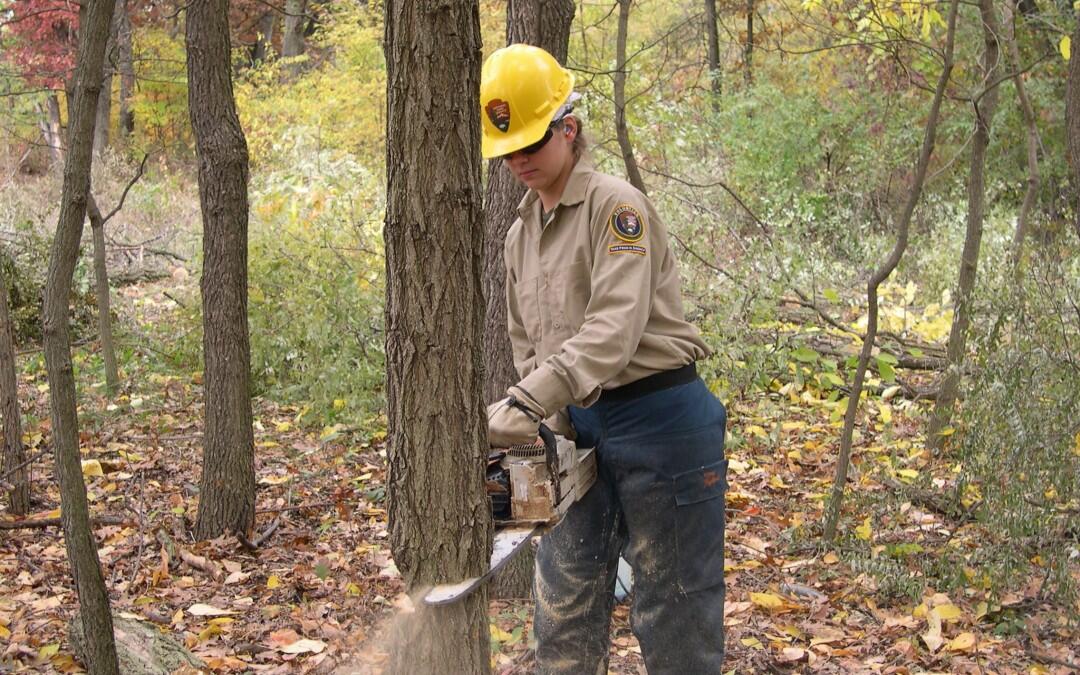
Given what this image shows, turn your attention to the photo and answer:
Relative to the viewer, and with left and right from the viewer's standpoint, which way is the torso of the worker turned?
facing the viewer and to the left of the viewer

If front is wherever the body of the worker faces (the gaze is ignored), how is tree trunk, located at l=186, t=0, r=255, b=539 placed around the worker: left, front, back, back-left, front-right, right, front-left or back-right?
right

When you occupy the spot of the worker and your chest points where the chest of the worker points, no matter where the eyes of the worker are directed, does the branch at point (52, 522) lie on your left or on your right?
on your right

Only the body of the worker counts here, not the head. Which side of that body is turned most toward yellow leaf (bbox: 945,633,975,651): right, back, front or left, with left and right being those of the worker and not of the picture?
back

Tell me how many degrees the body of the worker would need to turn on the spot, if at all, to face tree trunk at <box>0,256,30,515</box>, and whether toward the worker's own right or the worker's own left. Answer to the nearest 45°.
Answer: approximately 90° to the worker's own right

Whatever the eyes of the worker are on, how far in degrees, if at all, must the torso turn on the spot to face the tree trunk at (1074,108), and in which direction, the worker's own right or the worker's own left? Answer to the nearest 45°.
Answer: approximately 180°

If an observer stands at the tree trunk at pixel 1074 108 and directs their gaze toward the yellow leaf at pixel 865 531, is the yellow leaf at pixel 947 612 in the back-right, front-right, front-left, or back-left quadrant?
front-left

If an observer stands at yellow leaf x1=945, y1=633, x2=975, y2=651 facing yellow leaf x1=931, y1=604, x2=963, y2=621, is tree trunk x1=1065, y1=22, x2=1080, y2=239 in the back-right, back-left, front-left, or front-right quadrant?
front-right

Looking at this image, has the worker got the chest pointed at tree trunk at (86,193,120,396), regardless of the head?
no

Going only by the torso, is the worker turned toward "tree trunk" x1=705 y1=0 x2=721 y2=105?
no

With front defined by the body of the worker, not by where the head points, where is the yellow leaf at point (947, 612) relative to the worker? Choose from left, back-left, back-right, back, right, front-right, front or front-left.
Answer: back

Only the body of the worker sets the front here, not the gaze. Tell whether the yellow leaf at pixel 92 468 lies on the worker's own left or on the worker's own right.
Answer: on the worker's own right

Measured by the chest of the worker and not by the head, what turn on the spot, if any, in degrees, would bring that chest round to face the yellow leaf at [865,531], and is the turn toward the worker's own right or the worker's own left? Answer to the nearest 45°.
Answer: approximately 180°
